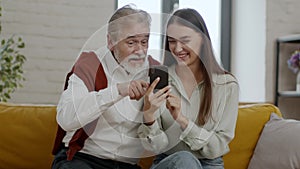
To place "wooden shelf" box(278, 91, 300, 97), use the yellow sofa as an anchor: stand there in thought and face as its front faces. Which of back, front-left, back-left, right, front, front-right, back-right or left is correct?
back-left

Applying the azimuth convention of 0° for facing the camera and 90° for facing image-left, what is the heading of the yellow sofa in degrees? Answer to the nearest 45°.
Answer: approximately 0°

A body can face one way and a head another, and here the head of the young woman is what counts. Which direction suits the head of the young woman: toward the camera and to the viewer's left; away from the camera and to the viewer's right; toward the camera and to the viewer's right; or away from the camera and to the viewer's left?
toward the camera and to the viewer's left

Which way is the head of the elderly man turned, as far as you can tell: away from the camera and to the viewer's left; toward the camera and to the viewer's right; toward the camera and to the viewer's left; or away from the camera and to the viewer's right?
toward the camera and to the viewer's right

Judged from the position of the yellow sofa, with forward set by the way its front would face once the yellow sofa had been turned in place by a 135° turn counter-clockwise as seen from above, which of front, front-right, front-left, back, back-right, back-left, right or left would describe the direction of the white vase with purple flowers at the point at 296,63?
front
